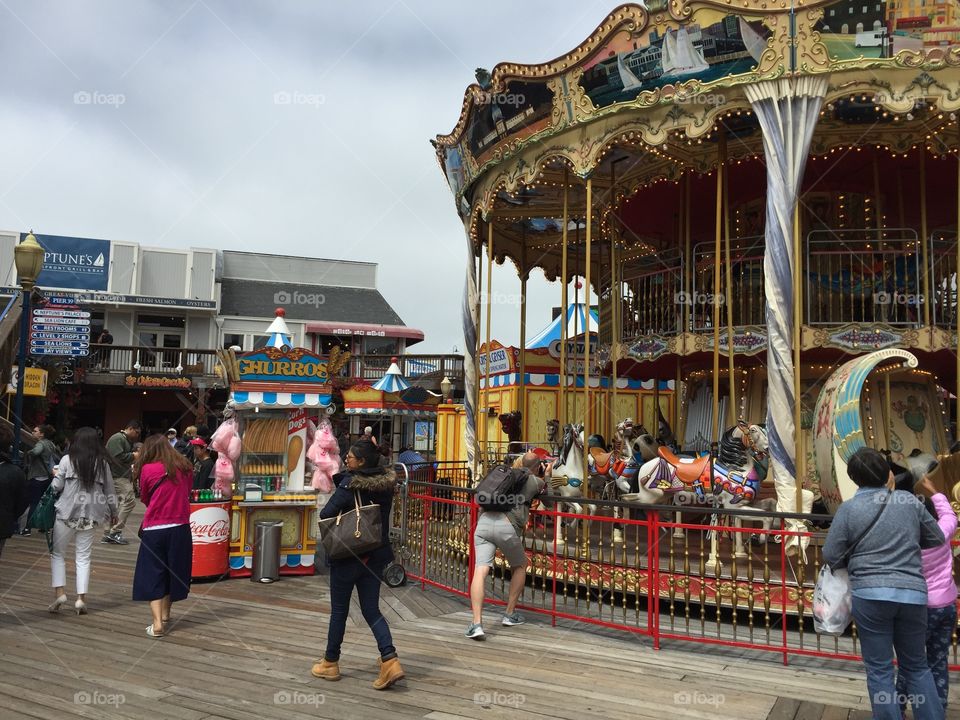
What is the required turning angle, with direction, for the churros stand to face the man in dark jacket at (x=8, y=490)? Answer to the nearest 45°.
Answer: approximately 45° to its right

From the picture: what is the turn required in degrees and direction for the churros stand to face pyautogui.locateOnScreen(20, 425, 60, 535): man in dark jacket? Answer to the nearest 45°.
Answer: approximately 135° to its right

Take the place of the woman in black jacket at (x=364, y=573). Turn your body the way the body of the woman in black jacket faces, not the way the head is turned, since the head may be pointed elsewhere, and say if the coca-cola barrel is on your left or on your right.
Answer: on your right

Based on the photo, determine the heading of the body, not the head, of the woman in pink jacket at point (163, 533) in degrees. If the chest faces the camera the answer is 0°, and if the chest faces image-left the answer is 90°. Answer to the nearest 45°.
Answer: approximately 180°

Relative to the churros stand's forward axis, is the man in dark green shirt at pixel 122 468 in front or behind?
behind

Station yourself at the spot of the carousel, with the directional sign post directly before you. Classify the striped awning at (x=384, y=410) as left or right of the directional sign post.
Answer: right

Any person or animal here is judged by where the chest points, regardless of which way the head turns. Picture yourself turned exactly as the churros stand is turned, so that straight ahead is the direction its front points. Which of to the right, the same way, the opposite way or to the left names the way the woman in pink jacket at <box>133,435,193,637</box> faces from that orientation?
the opposite way

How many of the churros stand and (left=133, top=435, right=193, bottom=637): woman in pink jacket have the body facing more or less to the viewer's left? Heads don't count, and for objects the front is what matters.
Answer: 0

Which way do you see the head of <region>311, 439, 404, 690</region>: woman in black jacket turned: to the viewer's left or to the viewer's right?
to the viewer's left

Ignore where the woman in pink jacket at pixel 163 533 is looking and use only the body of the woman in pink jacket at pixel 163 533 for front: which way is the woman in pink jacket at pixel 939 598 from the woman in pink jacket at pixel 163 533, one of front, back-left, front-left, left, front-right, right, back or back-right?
back-right

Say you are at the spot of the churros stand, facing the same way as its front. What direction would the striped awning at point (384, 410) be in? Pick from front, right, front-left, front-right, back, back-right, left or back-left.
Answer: back
